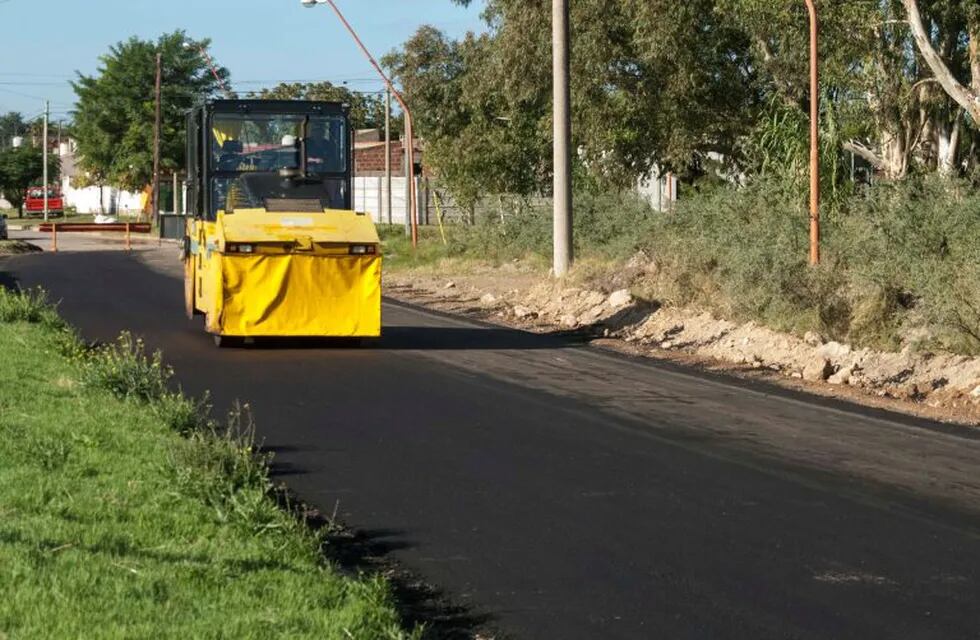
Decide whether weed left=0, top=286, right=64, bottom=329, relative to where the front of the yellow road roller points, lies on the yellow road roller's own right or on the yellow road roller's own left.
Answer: on the yellow road roller's own right

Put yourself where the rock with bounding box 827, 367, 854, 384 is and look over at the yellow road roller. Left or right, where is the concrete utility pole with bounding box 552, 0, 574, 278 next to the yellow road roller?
right

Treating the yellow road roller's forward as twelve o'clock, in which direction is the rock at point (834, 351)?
The rock is roughly at 10 o'clock from the yellow road roller.

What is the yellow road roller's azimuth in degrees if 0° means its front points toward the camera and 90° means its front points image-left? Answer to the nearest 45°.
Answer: approximately 0°

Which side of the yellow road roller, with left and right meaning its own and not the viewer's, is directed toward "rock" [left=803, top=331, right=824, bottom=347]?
left

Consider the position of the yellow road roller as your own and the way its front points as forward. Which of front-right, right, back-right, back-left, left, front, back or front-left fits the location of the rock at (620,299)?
back-left

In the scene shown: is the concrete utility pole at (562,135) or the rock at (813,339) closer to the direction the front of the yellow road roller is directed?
the rock

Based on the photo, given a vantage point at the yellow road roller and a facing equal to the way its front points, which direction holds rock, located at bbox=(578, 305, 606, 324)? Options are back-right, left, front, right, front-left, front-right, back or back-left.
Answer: back-left

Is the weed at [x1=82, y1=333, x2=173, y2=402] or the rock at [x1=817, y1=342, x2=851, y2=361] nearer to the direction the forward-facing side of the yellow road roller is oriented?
the weed

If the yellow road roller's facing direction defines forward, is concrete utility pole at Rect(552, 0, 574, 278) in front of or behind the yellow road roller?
behind

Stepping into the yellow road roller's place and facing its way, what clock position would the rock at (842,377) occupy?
The rock is roughly at 10 o'clock from the yellow road roller.

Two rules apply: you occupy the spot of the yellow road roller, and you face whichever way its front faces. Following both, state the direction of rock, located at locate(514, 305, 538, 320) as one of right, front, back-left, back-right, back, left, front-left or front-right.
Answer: back-left
